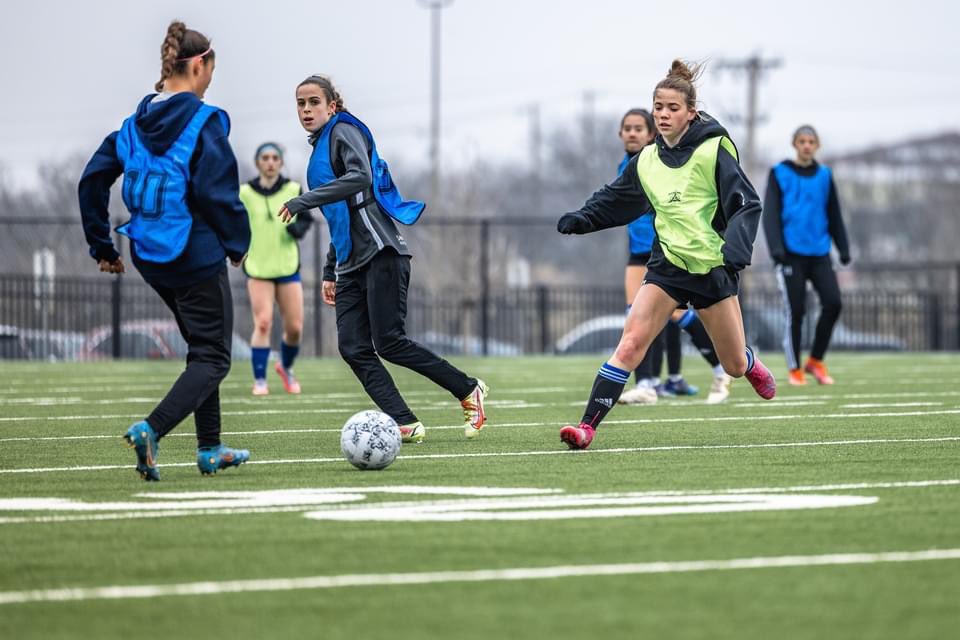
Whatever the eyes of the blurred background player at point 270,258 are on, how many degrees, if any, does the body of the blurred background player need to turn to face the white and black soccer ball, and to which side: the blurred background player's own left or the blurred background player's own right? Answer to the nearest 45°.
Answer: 0° — they already face it

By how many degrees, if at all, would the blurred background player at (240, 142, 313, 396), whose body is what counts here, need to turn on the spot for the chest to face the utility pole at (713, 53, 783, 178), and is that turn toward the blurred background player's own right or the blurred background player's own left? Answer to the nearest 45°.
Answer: approximately 135° to the blurred background player's own left

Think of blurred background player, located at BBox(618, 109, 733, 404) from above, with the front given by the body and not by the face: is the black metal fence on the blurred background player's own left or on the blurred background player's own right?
on the blurred background player's own right

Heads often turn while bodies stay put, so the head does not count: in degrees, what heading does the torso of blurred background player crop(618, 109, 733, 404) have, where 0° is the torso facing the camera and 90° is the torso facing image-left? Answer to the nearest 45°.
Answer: approximately 45°

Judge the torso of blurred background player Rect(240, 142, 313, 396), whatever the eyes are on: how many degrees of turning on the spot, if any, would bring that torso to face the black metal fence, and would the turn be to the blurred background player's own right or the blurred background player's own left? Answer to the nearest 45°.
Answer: approximately 180°

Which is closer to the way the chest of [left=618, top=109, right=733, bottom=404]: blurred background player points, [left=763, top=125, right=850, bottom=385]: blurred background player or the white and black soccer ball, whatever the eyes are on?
the white and black soccer ball

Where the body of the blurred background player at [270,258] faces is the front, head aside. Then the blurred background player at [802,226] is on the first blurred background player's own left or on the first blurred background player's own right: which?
on the first blurred background player's own left
